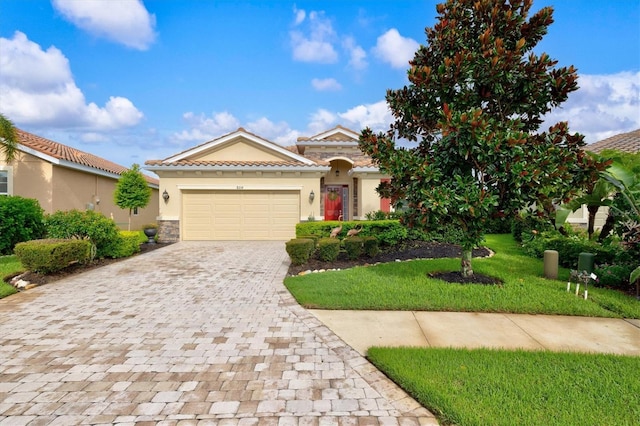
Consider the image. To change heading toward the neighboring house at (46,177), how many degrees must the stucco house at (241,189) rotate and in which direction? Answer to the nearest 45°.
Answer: approximately 90° to its right

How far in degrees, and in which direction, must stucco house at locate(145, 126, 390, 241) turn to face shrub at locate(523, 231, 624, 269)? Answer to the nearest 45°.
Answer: approximately 45° to its left

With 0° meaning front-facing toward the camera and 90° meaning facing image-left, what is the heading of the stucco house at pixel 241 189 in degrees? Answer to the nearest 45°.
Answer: approximately 0°

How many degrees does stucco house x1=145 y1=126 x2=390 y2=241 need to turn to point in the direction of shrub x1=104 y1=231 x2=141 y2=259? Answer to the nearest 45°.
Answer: approximately 45° to its right

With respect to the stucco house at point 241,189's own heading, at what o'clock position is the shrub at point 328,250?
The shrub is roughly at 11 o'clock from the stucco house.

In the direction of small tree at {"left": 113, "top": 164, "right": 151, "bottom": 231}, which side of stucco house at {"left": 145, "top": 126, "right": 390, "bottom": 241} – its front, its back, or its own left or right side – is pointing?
right

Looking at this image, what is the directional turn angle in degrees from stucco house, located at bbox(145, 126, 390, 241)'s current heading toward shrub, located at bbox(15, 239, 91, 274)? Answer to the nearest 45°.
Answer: approximately 45° to its right
